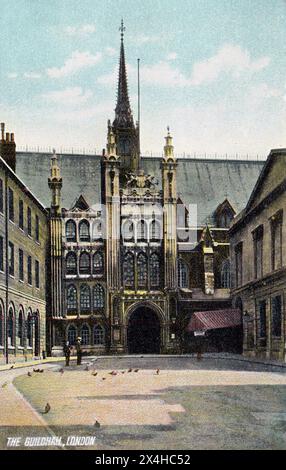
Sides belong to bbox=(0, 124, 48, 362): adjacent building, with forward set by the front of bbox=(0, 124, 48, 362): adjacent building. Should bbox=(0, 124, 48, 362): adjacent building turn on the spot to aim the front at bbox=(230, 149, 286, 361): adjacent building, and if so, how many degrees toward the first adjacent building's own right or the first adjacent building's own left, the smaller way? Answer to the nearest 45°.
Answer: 0° — it already faces it

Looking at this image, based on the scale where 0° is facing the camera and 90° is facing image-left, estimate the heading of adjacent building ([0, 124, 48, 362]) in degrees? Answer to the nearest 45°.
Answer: approximately 270°
